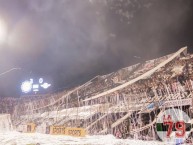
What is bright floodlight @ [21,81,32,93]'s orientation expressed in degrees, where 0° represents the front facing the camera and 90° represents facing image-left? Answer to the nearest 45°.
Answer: approximately 0°
